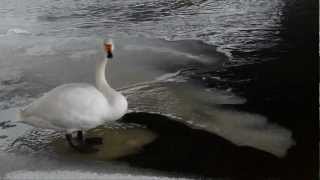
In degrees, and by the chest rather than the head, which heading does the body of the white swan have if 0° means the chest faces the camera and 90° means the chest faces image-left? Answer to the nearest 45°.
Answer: approximately 270°
